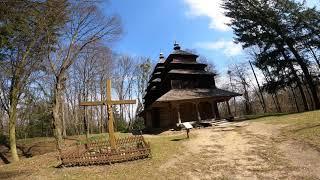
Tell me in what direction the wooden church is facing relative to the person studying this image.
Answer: facing the viewer and to the right of the viewer

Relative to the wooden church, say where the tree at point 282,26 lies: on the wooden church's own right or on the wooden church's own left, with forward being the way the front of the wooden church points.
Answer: on the wooden church's own left
